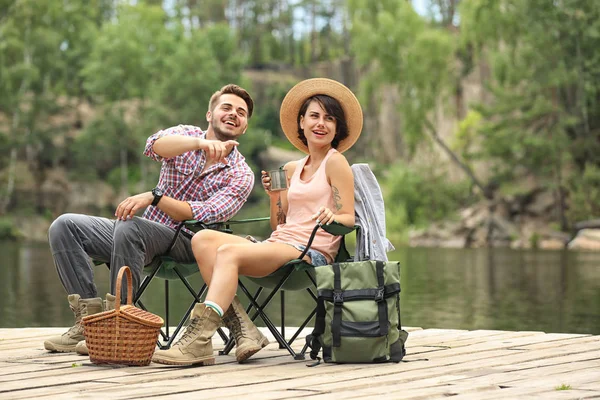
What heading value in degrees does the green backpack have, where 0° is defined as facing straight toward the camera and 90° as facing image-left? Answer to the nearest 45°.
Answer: approximately 0°

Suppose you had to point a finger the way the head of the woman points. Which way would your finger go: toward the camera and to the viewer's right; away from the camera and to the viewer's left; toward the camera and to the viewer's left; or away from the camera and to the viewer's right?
toward the camera and to the viewer's left

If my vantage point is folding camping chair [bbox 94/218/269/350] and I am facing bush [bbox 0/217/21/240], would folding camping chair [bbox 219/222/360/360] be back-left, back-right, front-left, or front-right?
back-right

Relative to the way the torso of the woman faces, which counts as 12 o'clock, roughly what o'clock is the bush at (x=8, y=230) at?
The bush is roughly at 4 o'clock from the woman.

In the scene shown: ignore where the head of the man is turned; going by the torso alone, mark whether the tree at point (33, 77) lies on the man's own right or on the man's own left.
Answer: on the man's own right

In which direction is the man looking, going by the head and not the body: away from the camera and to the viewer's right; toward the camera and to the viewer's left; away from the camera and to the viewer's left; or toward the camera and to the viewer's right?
toward the camera and to the viewer's right

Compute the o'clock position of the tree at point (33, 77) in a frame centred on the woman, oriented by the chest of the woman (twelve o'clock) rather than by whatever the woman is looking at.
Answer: The tree is roughly at 4 o'clock from the woman.

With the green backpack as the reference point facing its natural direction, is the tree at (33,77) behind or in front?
behind

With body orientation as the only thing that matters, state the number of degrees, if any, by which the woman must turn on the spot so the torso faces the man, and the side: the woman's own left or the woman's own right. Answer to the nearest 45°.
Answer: approximately 45° to the woman's own right

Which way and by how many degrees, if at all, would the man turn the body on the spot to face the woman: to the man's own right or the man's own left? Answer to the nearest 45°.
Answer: approximately 90° to the man's own left

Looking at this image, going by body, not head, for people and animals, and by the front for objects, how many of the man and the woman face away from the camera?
0

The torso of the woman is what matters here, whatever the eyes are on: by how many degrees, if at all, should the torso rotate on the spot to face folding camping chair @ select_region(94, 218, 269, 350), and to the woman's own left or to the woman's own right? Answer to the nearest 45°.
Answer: approximately 90° to the woman's own right

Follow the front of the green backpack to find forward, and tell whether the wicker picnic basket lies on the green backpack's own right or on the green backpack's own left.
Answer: on the green backpack's own right
